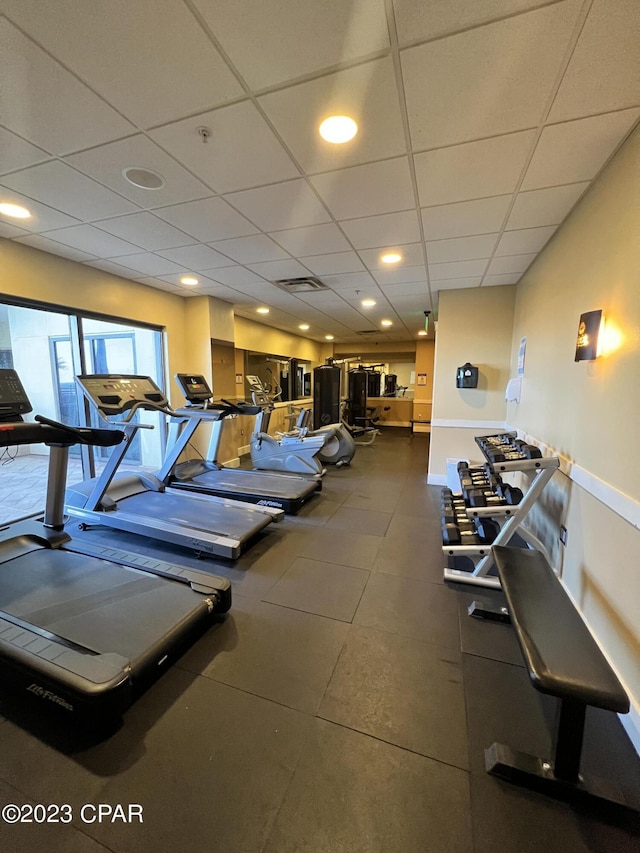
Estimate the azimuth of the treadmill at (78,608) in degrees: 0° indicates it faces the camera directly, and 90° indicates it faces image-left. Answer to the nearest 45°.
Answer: approximately 135°

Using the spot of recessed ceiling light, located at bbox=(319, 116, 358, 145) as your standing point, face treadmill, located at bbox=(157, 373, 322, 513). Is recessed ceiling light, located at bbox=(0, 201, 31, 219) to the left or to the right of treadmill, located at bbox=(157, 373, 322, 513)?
left

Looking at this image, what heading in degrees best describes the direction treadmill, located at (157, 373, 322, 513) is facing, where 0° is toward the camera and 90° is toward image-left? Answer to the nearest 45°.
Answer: approximately 135°

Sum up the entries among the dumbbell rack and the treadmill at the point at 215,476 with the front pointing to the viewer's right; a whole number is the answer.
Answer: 0

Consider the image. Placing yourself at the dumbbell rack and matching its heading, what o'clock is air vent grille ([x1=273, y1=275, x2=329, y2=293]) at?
The air vent grille is roughly at 1 o'clock from the dumbbell rack.

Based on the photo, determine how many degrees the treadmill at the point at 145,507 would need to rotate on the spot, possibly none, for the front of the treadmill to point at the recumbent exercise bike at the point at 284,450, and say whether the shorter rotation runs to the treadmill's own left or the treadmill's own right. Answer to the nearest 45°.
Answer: approximately 90° to the treadmill's own right

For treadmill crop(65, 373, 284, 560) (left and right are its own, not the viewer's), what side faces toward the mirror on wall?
right

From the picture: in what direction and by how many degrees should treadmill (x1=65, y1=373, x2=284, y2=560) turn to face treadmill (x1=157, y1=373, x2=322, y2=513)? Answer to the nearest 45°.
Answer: approximately 90° to its right

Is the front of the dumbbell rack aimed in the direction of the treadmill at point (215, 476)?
yes

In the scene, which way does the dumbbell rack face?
to the viewer's left

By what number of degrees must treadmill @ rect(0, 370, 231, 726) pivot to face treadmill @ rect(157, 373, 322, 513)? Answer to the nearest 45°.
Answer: approximately 90° to its right
